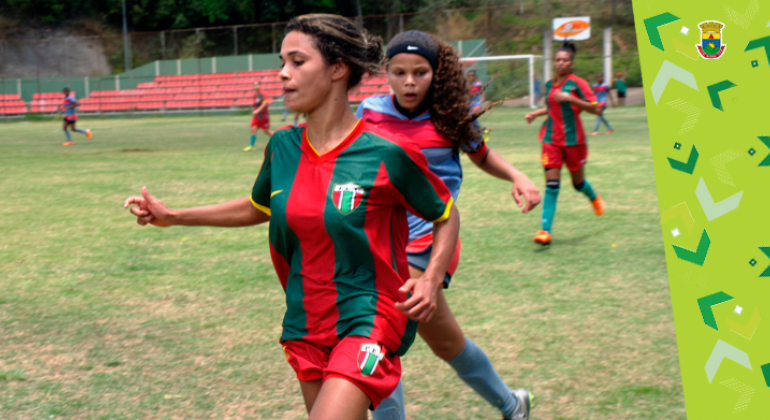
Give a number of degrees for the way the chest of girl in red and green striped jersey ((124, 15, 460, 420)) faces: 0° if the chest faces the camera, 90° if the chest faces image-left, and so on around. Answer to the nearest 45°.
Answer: approximately 45°

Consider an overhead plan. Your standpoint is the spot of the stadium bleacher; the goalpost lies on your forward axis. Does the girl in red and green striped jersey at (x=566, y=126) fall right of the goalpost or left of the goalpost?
right

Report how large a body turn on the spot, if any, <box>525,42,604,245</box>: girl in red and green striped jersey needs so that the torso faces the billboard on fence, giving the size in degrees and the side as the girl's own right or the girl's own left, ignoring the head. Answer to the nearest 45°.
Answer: approximately 135° to the girl's own right

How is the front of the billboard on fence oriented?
toward the camera

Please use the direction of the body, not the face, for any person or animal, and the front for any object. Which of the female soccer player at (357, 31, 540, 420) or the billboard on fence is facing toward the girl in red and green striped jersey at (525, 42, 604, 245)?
the billboard on fence

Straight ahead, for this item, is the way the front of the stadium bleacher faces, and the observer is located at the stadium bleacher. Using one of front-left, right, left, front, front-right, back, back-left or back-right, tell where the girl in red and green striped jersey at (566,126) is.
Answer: front

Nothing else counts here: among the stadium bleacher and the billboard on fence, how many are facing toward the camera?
2

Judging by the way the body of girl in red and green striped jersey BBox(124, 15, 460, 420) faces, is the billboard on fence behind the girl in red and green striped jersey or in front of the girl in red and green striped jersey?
behind
